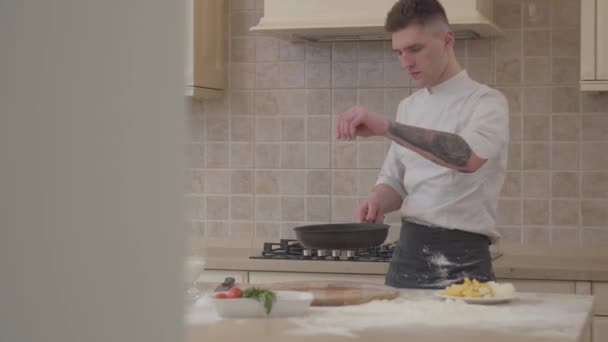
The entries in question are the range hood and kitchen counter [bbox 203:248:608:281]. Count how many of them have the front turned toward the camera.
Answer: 2

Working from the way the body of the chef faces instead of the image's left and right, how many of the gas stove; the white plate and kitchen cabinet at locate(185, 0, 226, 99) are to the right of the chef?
2

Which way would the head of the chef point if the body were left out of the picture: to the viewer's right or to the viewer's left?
to the viewer's left
